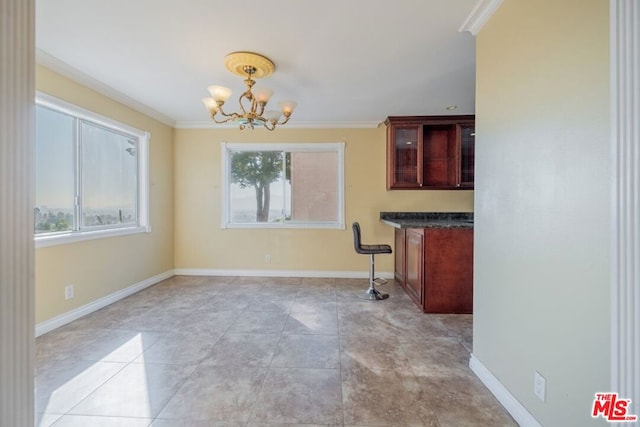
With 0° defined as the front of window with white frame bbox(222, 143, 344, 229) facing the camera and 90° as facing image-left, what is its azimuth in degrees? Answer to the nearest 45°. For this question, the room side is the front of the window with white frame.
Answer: approximately 0°

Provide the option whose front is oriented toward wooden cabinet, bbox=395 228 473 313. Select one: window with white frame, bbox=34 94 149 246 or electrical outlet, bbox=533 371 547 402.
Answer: the window with white frame

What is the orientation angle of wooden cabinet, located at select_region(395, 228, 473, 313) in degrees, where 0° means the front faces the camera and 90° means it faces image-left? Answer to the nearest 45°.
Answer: approximately 90°

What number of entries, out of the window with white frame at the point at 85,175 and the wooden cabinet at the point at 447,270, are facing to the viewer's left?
1

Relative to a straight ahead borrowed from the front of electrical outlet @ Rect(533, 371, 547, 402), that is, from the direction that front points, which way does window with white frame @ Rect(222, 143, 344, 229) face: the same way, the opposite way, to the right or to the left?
to the left

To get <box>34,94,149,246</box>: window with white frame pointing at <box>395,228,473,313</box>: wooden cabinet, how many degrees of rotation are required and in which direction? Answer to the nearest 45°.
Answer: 0° — it already faces it

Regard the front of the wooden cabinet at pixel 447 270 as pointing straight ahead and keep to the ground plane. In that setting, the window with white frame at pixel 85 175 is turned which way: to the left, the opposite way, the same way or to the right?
the opposite way
